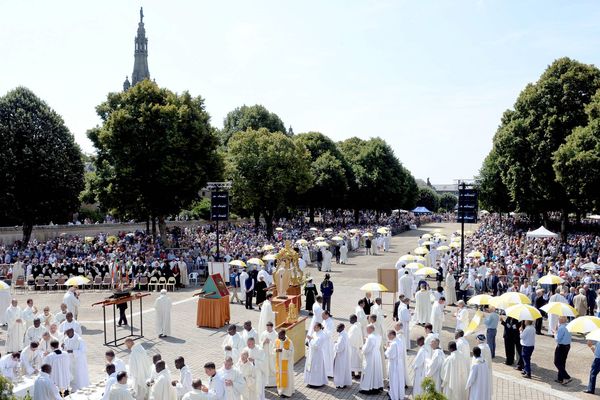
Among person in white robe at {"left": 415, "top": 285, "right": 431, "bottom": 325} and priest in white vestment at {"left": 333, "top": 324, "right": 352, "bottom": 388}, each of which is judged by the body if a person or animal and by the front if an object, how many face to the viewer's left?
1

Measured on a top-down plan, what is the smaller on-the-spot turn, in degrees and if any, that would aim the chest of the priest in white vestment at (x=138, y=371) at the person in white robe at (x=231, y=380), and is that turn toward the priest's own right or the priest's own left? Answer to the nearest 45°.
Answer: approximately 135° to the priest's own left

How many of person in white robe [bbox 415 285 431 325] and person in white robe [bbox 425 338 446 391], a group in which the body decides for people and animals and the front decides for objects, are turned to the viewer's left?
1

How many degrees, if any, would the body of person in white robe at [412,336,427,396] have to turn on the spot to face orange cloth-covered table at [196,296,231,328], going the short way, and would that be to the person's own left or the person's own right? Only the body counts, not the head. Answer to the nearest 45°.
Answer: approximately 45° to the person's own right
